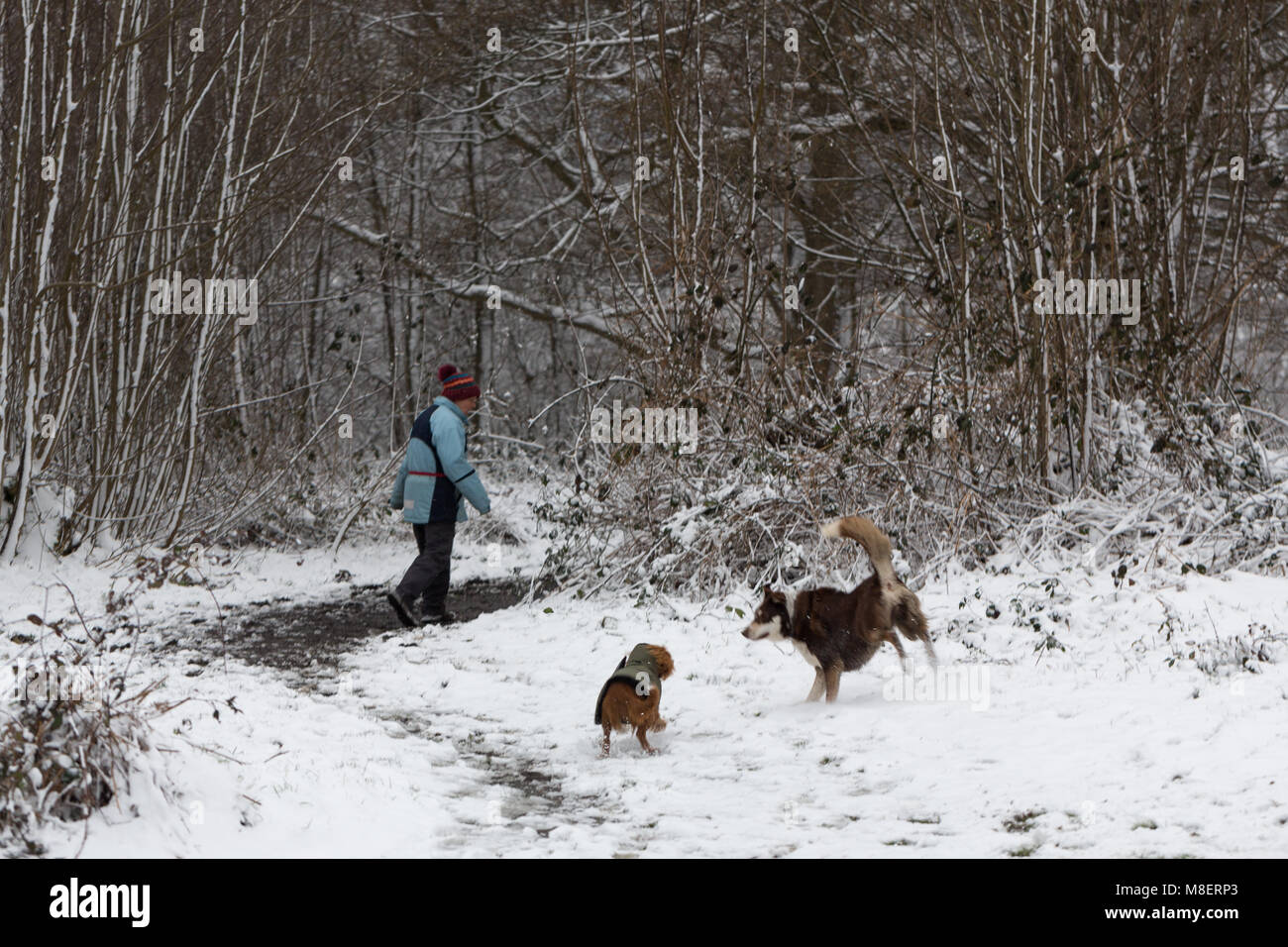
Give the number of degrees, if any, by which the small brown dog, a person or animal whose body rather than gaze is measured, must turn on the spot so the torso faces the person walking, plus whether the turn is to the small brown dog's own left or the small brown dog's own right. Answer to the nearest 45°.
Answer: approximately 45° to the small brown dog's own left

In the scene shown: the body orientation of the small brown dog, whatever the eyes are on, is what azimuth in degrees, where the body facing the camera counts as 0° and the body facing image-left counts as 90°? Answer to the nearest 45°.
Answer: approximately 225°
